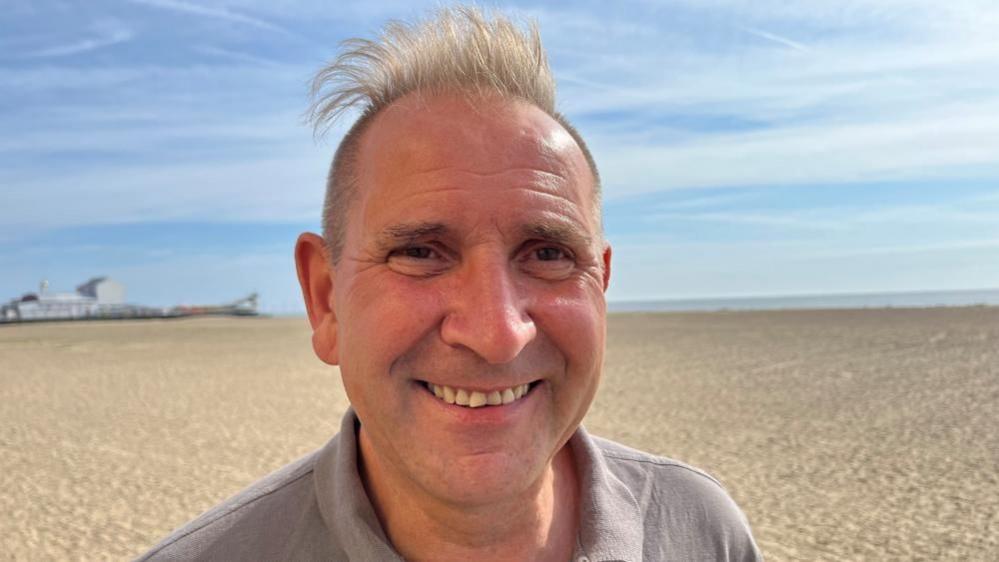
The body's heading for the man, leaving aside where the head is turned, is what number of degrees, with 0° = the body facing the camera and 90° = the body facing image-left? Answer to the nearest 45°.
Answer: approximately 0°
